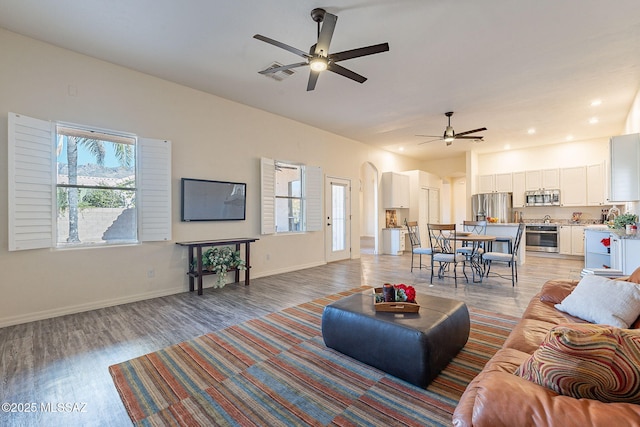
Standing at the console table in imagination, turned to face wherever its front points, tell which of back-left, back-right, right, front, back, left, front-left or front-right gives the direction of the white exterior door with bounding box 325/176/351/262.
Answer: left

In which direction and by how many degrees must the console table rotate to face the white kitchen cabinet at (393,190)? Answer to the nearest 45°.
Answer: approximately 90° to its left

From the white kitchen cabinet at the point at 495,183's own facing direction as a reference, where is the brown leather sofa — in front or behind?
in front

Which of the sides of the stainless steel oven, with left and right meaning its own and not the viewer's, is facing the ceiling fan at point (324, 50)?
front

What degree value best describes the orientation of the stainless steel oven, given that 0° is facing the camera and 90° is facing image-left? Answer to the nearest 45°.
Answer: approximately 0°

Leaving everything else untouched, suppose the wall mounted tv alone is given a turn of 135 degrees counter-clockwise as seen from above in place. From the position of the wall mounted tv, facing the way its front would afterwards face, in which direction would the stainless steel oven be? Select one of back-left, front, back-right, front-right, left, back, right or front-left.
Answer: right

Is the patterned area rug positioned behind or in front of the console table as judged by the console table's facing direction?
in front

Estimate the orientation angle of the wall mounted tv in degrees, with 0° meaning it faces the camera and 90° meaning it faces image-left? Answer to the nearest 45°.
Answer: approximately 315°

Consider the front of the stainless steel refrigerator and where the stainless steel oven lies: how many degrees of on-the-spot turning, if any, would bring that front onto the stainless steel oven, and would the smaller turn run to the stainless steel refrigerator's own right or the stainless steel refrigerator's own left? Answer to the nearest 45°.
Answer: approximately 90° to the stainless steel refrigerator's own left

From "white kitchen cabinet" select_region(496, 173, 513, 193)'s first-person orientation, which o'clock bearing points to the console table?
The console table is roughly at 1 o'clock from the white kitchen cabinet.

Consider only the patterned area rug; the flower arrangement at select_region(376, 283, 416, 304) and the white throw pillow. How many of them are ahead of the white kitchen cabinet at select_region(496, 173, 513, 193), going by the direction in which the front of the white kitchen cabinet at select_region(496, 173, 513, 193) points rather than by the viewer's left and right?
3

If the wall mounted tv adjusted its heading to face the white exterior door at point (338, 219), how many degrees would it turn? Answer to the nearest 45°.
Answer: approximately 90° to its left

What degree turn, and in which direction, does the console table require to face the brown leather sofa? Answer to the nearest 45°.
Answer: approximately 45° to its right

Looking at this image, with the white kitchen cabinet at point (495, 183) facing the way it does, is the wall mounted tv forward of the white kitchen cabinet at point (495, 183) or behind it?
forward

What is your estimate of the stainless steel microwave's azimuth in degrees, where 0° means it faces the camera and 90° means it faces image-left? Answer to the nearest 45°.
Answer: approximately 0°
